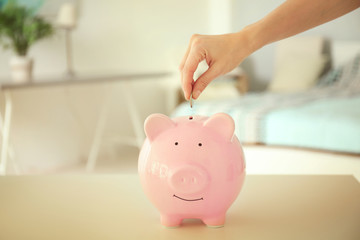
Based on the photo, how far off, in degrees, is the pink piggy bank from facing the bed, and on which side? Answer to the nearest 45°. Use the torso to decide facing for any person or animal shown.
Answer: approximately 180°

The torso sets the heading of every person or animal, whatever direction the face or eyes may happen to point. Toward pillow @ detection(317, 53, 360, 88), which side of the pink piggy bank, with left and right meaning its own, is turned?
back

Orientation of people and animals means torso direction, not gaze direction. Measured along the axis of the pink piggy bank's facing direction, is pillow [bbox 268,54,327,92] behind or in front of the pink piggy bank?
behind

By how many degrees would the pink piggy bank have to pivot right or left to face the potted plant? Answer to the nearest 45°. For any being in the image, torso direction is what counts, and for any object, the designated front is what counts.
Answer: approximately 135° to its right

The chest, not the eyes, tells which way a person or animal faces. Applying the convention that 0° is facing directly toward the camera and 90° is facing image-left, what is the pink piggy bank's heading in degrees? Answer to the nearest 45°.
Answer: approximately 0°
